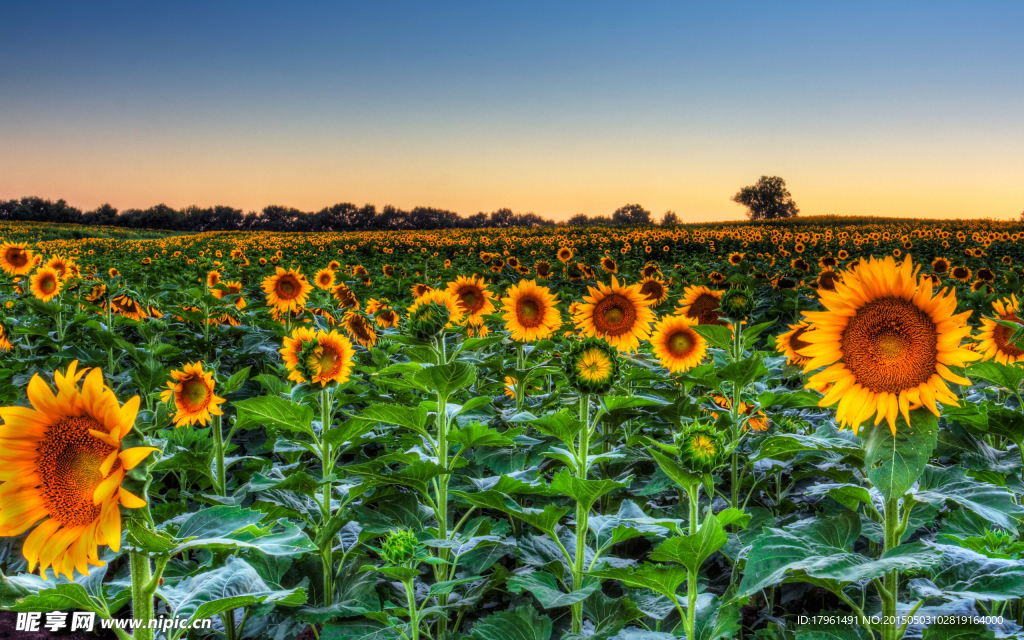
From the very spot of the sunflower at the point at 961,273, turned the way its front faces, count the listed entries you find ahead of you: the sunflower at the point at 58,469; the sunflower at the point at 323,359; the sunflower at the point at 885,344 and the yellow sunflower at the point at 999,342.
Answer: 4

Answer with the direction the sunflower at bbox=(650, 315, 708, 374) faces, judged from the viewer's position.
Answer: facing the viewer

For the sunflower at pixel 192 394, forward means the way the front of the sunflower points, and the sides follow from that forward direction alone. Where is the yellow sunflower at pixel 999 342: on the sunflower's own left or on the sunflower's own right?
on the sunflower's own left

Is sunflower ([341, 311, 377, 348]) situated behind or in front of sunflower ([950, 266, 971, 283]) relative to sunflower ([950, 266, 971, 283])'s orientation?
in front

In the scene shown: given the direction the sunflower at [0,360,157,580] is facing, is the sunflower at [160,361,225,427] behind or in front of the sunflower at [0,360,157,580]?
behind

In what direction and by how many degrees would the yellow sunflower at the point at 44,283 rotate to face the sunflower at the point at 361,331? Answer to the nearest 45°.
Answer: approximately 45° to its left

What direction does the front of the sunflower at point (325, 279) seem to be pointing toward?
toward the camera

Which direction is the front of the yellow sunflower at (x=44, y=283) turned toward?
toward the camera
